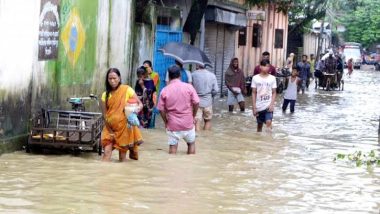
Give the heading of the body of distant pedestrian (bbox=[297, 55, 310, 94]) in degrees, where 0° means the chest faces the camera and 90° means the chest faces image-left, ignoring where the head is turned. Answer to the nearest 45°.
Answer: approximately 0°

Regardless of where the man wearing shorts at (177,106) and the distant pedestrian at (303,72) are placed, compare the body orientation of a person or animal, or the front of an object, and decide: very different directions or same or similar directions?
very different directions

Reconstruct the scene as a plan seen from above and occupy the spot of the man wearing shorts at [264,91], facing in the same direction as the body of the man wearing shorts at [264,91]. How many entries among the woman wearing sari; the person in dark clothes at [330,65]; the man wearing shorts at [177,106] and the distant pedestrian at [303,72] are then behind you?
2

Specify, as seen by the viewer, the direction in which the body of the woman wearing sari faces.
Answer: toward the camera

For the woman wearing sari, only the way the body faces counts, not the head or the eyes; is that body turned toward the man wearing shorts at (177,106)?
no

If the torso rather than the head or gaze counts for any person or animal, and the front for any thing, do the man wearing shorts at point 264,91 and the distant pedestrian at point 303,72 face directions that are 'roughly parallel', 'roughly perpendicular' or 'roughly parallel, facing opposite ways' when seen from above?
roughly parallel

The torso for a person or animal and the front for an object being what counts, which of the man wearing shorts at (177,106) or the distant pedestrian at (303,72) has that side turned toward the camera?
the distant pedestrian

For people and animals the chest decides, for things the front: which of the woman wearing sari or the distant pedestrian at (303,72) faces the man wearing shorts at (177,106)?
the distant pedestrian

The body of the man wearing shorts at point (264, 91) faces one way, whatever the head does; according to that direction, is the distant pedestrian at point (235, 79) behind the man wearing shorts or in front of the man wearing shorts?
behind

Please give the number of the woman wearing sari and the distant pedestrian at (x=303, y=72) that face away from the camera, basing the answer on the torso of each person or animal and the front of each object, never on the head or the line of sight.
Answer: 0

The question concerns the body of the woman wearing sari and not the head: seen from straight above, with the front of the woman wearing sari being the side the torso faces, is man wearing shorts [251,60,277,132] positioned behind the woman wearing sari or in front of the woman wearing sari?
behind

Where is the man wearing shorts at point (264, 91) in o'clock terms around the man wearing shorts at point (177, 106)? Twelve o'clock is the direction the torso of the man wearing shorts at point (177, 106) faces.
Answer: the man wearing shorts at point (264, 91) is roughly at 1 o'clock from the man wearing shorts at point (177, 106).

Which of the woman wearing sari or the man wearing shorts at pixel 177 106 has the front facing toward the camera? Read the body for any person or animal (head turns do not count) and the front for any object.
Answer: the woman wearing sari

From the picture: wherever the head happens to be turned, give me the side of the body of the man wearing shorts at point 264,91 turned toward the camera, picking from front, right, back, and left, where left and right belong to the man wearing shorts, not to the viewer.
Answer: front

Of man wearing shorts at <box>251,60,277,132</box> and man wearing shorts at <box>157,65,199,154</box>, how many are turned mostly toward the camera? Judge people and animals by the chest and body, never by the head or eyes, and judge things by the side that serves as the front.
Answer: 1

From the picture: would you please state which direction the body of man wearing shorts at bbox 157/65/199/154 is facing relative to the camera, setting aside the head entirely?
away from the camera

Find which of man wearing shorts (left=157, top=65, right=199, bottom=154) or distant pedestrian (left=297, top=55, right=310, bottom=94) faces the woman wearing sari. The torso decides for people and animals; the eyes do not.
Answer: the distant pedestrian
